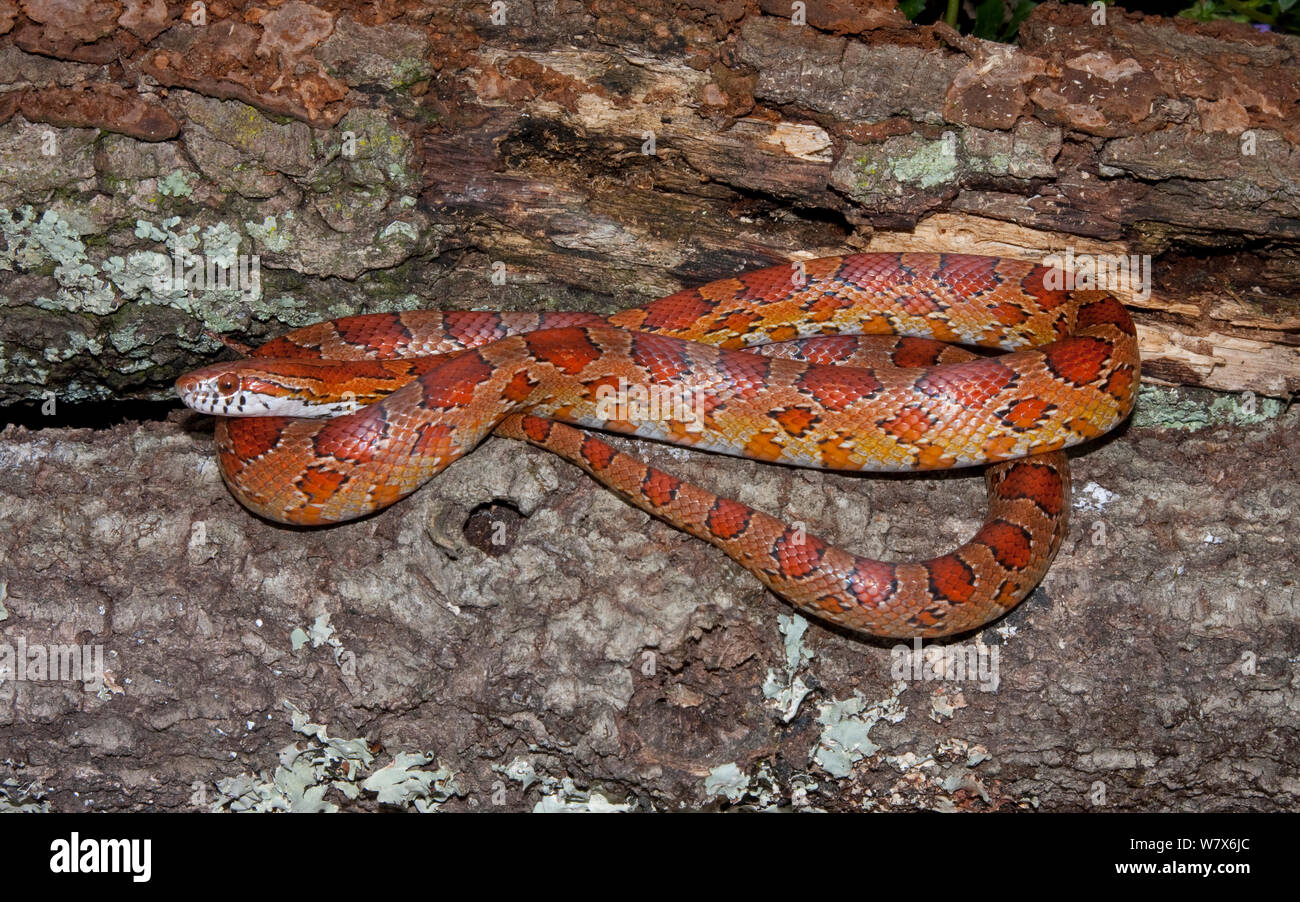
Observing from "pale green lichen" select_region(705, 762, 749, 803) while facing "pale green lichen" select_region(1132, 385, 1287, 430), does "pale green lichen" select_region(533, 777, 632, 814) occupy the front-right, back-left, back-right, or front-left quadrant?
back-left

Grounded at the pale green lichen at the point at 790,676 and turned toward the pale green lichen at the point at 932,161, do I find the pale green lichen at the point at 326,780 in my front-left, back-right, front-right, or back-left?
back-left

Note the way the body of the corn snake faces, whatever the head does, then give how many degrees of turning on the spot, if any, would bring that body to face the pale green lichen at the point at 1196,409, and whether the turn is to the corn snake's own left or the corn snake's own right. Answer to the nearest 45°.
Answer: approximately 180°

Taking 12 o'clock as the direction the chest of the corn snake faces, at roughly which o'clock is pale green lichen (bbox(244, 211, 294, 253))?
The pale green lichen is roughly at 12 o'clock from the corn snake.

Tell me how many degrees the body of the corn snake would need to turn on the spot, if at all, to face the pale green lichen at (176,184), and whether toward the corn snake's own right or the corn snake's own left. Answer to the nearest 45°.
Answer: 0° — it already faces it

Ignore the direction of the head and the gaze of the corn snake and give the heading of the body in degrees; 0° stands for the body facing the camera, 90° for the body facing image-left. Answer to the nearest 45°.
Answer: approximately 90°

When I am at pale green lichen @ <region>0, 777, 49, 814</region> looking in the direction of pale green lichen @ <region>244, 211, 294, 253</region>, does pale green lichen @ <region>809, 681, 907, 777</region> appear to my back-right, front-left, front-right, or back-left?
front-right

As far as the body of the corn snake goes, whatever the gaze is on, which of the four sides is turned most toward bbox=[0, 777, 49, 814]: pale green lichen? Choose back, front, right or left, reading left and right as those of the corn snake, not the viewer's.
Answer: front

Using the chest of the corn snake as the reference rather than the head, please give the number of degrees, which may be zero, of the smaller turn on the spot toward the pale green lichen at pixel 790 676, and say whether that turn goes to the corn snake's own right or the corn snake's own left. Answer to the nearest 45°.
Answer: approximately 90° to the corn snake's own left

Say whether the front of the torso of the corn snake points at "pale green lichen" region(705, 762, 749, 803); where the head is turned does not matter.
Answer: no
